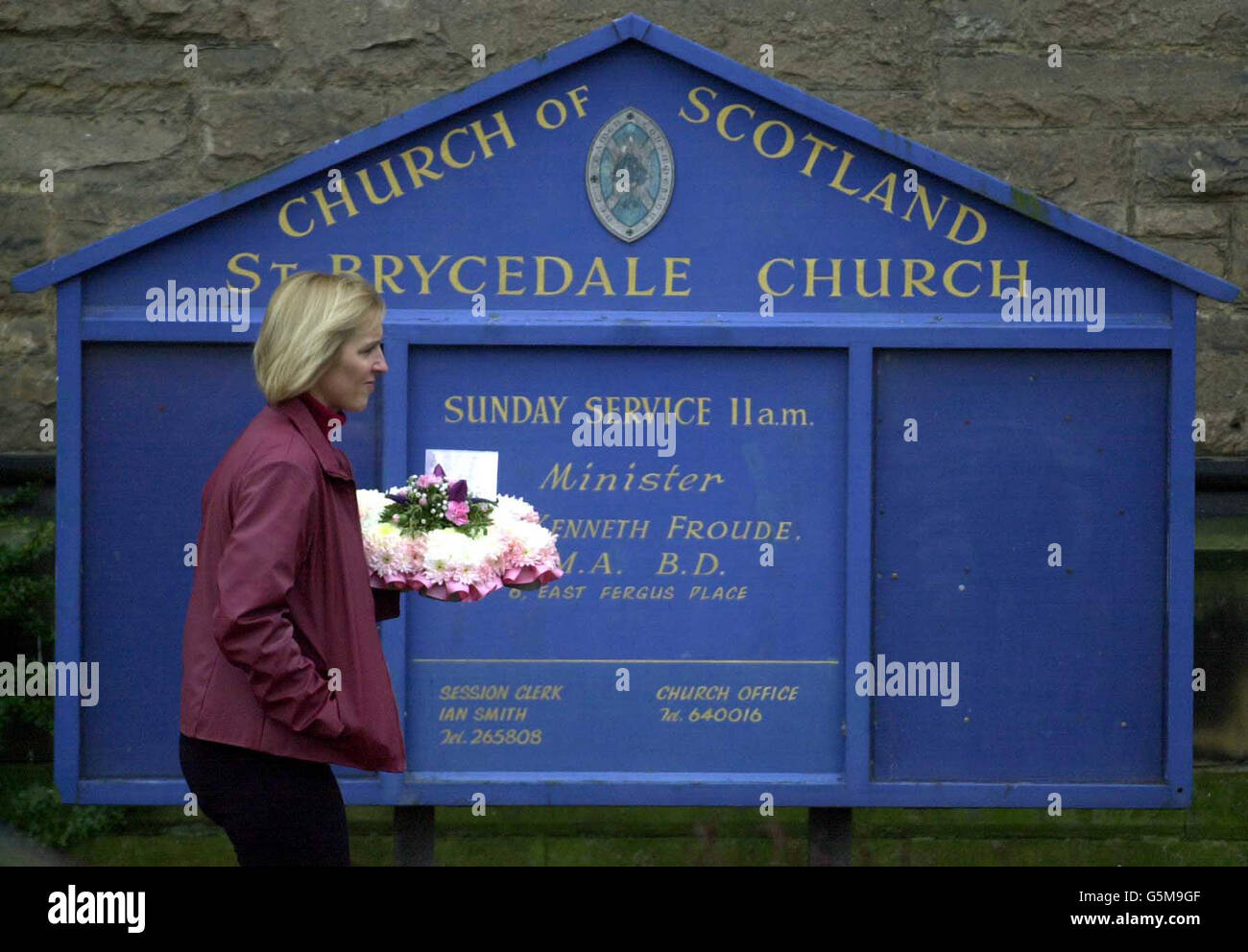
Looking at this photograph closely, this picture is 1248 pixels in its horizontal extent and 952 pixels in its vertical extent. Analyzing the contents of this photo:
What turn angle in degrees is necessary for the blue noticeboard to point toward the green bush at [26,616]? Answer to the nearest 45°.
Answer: approximately 135° to its right

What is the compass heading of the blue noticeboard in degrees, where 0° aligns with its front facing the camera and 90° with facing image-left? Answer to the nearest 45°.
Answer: approximately 0°

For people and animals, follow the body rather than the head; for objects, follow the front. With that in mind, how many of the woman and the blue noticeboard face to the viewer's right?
1

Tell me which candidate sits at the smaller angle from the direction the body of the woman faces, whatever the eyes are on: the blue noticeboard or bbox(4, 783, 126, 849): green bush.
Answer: the blue noticeboard

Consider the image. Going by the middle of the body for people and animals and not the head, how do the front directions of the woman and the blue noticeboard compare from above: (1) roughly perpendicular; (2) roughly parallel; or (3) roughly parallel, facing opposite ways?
roughly perpendicular

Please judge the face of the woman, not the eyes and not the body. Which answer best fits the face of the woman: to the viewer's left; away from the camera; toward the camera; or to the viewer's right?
to the viewer's right

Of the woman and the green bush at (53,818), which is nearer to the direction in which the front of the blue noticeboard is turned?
the woman

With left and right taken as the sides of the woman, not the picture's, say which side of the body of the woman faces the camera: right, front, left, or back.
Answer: right

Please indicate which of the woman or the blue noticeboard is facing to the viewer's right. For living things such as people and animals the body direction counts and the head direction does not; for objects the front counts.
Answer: the woman

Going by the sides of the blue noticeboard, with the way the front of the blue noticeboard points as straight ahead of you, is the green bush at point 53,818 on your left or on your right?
on your right
